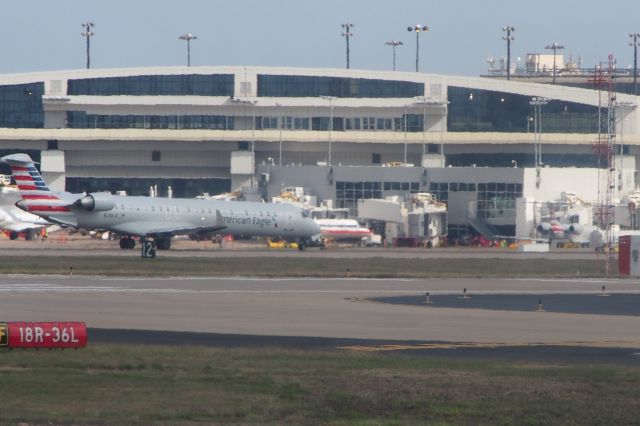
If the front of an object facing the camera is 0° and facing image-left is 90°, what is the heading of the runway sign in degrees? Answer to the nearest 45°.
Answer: approximately 0°
